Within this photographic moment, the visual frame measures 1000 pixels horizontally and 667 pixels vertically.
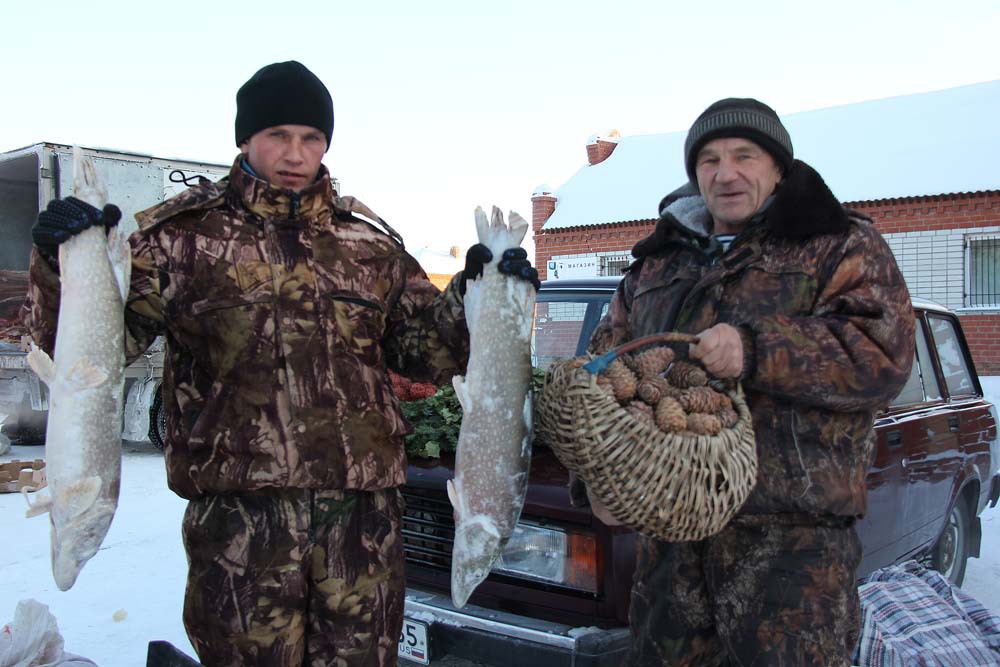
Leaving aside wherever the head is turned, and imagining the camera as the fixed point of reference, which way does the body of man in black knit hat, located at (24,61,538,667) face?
toward the camera

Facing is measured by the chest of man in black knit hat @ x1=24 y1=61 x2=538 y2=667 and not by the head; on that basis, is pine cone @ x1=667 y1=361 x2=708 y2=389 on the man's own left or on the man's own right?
on the man's own left

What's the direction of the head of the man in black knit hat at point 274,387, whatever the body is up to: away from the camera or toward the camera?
toward the camera

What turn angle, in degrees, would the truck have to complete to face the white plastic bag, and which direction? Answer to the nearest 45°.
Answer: approximately 135° to its right

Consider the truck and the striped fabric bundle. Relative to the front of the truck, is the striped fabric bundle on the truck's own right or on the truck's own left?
on the truck's own right

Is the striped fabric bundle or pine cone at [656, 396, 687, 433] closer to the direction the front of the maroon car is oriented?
the pine cone

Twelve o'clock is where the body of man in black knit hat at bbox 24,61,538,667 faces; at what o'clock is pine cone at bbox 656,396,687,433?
The pine cone is roughly at 10 o'clock from the man in black knit hat.

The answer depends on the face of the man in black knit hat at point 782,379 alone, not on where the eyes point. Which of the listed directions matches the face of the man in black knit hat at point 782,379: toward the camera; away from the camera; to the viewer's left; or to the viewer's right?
toward the camera

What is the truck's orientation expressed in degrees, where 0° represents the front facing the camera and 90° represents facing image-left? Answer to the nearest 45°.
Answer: approximately 225°
